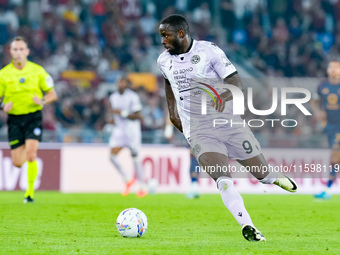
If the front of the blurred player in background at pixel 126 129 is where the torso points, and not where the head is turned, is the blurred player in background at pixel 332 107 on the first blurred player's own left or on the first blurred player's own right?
on the first blurred player's own left

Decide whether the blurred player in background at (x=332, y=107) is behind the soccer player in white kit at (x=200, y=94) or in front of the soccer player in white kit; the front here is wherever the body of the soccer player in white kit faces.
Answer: behind

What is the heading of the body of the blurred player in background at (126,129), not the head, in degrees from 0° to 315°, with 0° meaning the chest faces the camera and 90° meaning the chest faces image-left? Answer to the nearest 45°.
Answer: approximately 45°

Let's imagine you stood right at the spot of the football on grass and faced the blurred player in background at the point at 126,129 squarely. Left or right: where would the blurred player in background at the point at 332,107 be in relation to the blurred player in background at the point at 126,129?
right

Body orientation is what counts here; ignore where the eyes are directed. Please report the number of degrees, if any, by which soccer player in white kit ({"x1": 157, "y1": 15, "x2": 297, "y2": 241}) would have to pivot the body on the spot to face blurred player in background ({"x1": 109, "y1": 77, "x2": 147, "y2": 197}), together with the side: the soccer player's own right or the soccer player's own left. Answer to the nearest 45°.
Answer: approximately 135° to the soccer player's own right

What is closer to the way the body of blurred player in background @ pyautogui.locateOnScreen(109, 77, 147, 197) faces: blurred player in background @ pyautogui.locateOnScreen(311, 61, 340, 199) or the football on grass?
the football on grass

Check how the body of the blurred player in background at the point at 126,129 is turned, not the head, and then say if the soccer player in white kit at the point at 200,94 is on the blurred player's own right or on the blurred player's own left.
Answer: on the blurred player's own left

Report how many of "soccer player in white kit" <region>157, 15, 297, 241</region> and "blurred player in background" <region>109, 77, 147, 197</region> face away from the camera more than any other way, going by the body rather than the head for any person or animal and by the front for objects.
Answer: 0

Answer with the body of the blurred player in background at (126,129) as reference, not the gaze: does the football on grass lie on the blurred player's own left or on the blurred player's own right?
on the blurred player's own left
